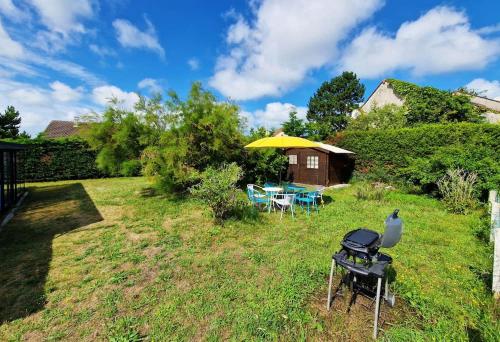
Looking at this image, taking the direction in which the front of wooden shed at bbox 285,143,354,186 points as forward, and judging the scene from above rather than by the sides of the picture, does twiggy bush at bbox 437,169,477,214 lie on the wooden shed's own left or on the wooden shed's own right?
on the wooden shed's own left

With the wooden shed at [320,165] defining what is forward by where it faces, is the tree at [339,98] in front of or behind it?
behind

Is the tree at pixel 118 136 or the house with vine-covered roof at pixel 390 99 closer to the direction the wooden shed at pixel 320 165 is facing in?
the tree

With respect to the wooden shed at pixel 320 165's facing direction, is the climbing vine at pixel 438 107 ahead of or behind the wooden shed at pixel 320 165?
behind

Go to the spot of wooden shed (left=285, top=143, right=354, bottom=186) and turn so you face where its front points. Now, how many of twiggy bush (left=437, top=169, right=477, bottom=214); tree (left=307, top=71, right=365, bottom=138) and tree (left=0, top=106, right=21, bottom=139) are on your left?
1

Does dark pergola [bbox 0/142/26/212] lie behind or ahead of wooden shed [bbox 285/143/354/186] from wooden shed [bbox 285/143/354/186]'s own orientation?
ahead

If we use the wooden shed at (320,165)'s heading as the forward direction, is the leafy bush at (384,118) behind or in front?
behind

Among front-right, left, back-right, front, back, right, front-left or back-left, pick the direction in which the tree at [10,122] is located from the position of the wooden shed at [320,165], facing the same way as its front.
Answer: front-right

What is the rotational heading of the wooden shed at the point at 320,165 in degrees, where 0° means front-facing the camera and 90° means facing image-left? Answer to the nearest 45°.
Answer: approximately 45°

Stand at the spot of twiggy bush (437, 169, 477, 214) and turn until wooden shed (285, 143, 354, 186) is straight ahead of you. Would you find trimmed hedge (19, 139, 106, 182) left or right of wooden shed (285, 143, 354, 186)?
left

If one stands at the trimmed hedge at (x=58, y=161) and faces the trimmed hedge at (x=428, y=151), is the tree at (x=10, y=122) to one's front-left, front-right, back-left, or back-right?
back-left

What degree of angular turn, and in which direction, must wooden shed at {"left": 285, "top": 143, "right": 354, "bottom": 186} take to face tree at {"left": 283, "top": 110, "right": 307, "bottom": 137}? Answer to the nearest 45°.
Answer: approximately 135° to its right
